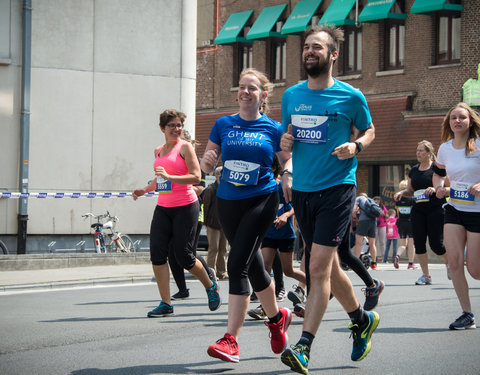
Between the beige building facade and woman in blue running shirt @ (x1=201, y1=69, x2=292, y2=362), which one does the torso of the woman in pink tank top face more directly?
the woman in blue running shirt

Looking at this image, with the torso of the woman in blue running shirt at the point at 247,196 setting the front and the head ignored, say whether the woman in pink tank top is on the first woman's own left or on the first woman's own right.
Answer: on the first woman's own right

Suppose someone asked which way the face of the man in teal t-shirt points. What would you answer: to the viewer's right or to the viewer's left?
to the viewer's left

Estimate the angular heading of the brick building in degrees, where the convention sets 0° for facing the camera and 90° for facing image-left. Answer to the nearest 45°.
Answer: approximately 45°

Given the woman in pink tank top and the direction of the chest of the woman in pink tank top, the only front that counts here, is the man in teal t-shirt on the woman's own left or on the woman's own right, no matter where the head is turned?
on the woman's own left

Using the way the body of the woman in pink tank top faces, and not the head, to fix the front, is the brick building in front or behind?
behind

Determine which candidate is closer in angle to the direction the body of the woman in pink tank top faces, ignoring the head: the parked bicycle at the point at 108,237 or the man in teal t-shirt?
the man in teal t-shirt

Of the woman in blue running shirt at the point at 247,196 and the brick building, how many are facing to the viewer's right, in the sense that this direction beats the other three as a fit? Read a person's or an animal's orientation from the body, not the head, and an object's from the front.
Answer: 0

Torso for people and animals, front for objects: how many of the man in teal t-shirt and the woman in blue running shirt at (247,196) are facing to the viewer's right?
0

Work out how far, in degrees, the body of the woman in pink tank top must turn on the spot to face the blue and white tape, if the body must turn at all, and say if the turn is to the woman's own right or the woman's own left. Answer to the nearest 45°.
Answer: approximately 135° to the woman's own right
